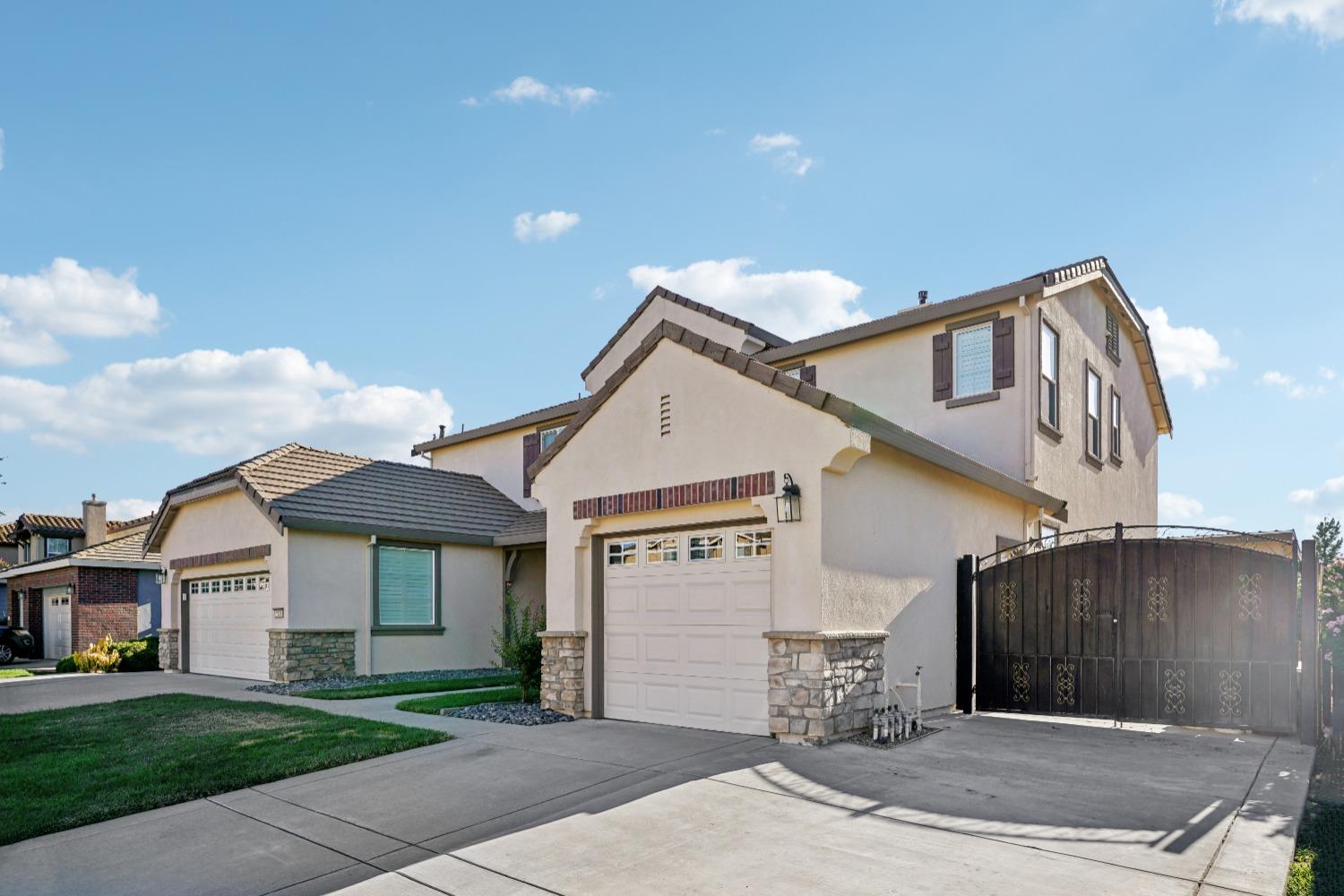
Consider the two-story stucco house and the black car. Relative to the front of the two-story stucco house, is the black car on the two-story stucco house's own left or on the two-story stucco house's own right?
on the two-story stucco house's own right
